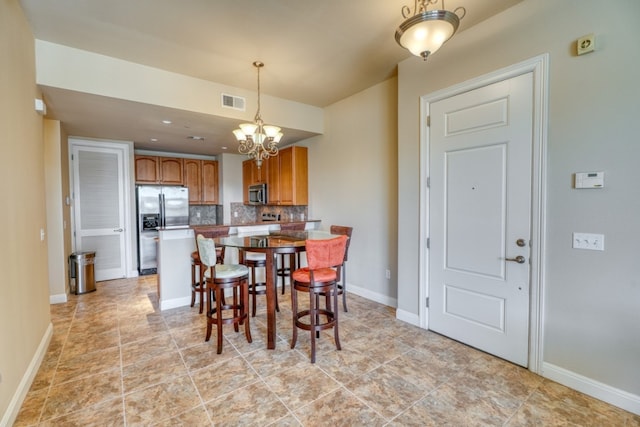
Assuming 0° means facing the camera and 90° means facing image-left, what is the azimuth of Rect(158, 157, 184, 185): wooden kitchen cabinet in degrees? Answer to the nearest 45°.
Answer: approximately 0°

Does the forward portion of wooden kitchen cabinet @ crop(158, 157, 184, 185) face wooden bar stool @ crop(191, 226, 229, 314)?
yes

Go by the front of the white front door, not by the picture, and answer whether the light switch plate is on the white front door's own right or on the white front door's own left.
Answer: on the white front door's own left

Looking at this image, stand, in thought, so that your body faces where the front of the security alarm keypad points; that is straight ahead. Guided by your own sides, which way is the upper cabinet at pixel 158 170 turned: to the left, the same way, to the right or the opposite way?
to the left

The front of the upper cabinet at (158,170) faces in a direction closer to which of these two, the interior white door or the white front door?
the white front door

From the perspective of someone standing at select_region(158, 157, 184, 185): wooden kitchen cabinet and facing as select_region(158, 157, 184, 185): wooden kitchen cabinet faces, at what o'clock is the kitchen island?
The kitchen island is roughly at 12 o'clock from the wooden kitchen cabinet.

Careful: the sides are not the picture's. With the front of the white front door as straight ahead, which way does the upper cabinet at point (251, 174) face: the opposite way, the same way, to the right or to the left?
to the left

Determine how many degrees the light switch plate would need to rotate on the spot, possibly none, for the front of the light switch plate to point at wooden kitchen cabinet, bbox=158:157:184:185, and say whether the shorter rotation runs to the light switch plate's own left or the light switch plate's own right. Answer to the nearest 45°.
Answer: approximately 90° to the light switch plate's own right
